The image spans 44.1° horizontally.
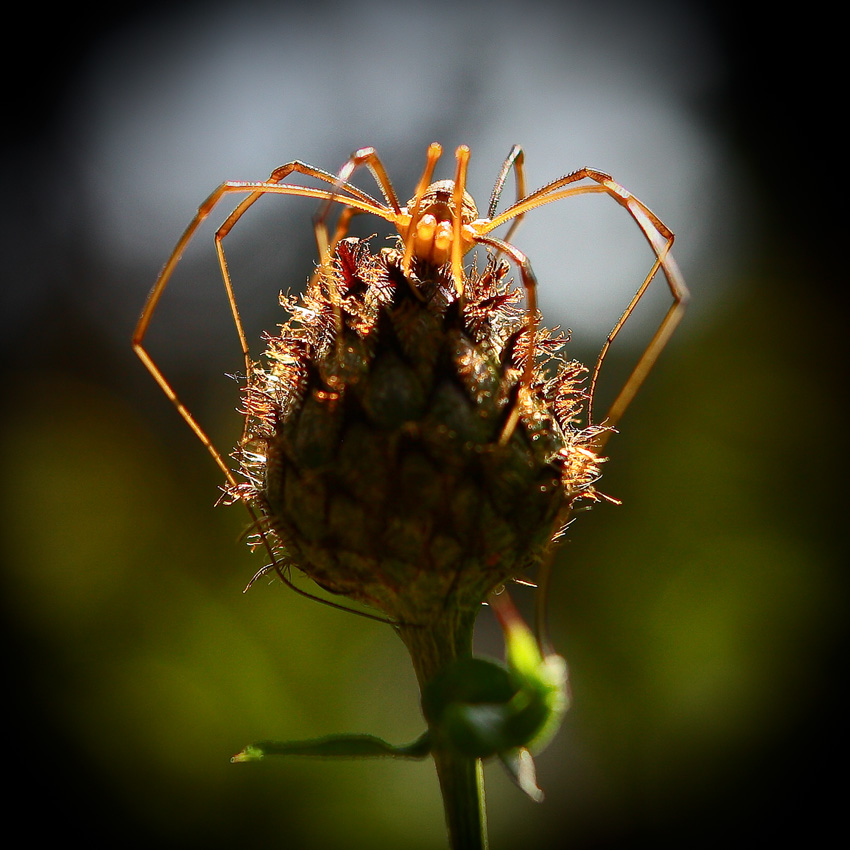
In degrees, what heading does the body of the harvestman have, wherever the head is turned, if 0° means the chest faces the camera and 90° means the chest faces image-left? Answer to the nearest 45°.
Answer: approximately 0°

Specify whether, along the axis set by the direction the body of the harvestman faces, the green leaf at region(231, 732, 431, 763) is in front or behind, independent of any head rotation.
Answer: in front
